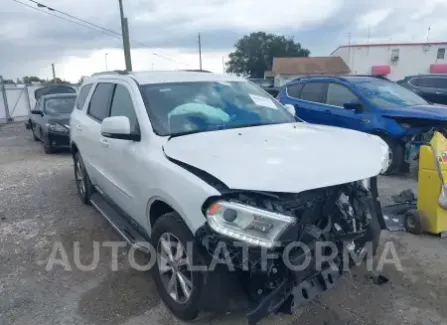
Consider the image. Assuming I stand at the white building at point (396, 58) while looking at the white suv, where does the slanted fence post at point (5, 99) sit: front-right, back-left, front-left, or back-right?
front-right

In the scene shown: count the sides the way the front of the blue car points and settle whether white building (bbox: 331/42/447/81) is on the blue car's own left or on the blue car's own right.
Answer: on the blue car's own left

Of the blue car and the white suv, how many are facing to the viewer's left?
0

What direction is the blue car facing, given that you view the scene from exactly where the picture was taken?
facing the viewer and to the right of the viewer

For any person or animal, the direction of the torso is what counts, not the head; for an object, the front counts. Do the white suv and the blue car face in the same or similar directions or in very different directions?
same or similar directions

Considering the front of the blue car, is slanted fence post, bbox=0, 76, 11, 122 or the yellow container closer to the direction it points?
the yellow container

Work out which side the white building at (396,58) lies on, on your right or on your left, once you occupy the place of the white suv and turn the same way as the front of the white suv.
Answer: on your left
